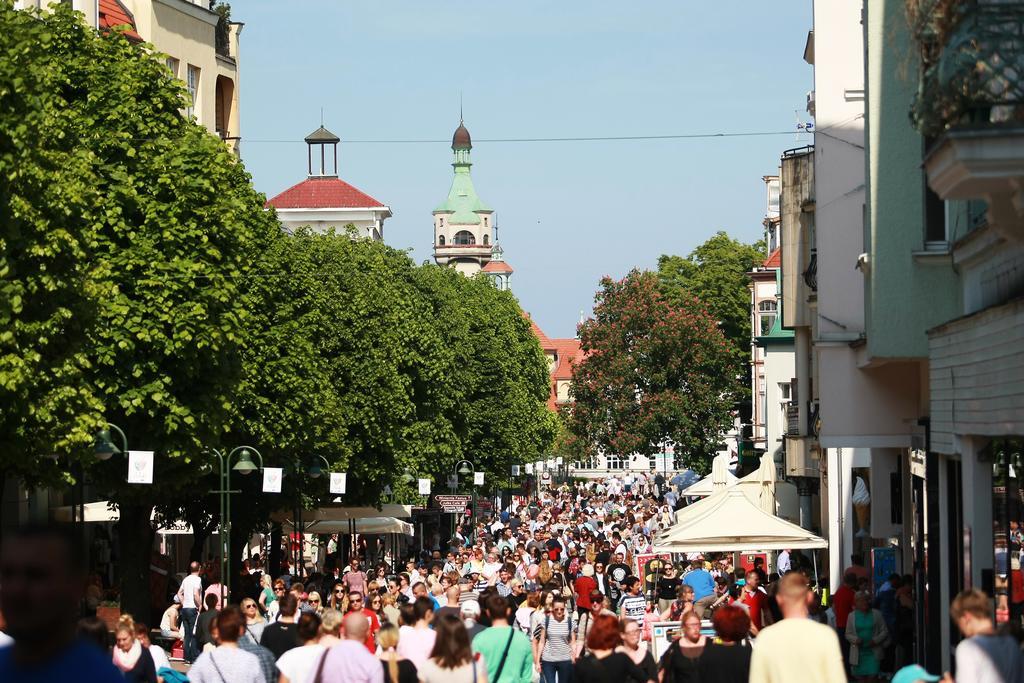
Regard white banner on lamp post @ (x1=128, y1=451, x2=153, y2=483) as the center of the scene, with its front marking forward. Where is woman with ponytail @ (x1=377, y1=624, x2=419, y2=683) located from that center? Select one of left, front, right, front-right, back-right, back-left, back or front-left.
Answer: front

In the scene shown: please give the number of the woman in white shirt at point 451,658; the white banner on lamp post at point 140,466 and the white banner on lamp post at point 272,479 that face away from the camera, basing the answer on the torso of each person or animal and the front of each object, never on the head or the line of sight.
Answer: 1

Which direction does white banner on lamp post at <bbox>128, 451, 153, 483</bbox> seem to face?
toward the camera

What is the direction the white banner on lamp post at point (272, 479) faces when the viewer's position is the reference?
facing the viewer

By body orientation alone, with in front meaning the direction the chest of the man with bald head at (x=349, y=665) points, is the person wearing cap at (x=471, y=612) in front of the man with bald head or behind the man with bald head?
in front

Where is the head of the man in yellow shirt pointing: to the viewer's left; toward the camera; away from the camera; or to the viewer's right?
away from the camera

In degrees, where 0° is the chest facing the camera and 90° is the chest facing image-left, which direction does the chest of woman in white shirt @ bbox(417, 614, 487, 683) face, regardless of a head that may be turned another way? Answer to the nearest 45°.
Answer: approximately 180°

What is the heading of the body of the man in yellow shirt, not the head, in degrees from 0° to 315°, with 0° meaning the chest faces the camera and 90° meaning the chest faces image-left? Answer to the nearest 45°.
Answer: approximately 180°

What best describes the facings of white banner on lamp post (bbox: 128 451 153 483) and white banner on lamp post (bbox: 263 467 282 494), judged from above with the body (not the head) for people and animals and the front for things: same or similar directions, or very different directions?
same or similar directions

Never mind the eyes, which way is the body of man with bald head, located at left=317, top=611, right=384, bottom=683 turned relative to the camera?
away from the camera
